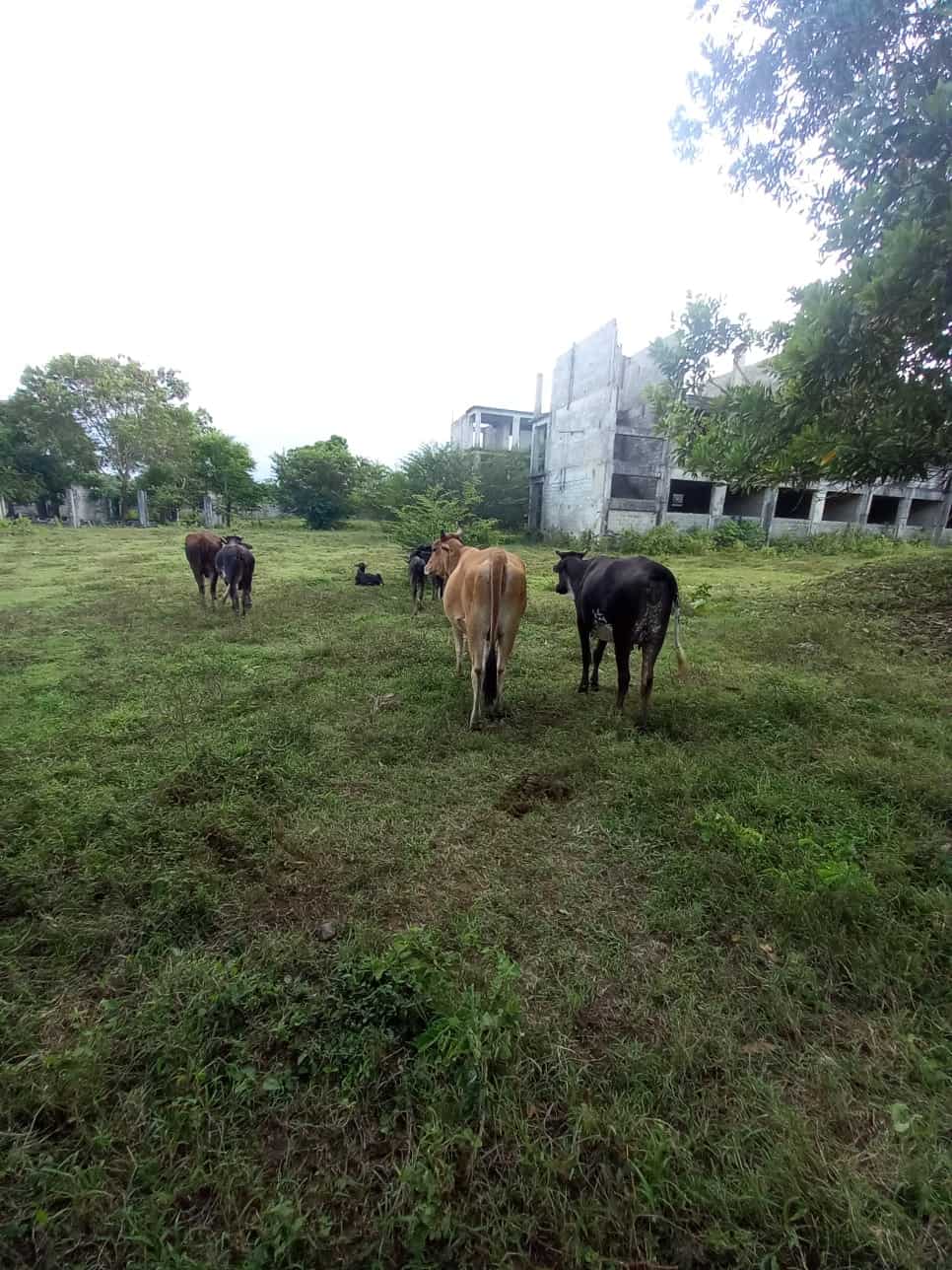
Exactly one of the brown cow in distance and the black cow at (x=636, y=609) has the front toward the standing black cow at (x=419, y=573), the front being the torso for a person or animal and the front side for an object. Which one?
the black cow

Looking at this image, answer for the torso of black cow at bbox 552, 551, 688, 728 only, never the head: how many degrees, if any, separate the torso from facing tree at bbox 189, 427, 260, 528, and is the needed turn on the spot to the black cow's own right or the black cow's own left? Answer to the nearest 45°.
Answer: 0° — it already faces it

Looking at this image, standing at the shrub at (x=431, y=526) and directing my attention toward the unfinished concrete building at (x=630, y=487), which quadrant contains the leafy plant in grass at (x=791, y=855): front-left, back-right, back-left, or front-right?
back-right

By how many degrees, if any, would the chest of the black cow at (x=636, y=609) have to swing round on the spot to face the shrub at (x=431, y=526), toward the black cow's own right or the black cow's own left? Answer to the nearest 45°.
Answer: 0° — it already faces it

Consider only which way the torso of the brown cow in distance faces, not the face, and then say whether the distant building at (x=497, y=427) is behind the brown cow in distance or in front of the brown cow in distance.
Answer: in front

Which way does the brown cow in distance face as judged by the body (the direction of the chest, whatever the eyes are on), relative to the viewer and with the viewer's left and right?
facing away from the viewer

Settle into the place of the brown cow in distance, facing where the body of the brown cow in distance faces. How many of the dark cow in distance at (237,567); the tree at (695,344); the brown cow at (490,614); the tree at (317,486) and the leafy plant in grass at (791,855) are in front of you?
1

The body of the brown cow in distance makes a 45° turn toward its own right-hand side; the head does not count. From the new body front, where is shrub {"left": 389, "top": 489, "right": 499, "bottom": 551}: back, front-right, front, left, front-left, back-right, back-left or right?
front

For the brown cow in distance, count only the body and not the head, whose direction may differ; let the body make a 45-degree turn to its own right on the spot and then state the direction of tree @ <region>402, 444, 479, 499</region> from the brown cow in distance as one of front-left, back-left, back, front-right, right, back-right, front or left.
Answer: front

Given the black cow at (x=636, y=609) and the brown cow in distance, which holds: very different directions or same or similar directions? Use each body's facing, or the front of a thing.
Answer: same or similar directions

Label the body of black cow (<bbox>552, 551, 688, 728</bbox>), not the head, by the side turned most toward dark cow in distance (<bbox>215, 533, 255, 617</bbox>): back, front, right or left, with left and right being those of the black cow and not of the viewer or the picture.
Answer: front

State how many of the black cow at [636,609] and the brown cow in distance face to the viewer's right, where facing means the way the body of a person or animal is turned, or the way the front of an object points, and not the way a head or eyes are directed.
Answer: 0

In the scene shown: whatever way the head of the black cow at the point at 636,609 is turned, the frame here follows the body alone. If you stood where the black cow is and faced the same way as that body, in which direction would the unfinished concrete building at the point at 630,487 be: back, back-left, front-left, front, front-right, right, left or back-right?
front-right

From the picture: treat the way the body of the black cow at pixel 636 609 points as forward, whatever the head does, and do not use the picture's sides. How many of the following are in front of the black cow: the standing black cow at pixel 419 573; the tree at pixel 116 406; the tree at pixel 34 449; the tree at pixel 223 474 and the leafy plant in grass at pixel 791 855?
4

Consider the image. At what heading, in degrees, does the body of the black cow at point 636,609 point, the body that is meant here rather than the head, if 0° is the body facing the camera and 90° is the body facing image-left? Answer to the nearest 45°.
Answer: approximately 135°

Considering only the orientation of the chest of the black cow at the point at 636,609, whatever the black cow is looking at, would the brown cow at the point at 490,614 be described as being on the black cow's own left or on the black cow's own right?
on the black cow's own left

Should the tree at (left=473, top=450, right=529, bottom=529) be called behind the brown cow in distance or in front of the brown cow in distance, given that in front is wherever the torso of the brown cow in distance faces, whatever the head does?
in front
